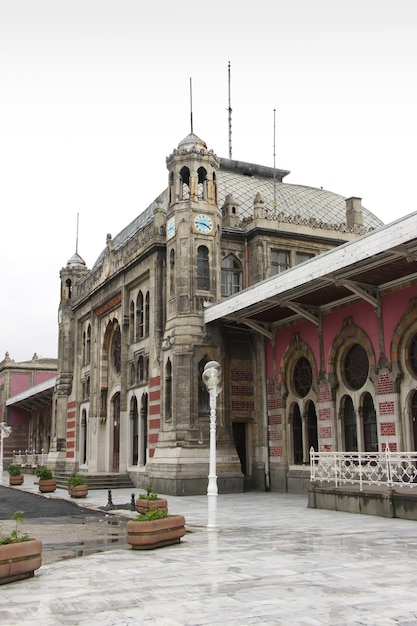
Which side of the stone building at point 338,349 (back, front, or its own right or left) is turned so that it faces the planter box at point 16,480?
right

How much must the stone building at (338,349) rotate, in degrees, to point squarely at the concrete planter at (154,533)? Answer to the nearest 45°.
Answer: approximately 45° to its left

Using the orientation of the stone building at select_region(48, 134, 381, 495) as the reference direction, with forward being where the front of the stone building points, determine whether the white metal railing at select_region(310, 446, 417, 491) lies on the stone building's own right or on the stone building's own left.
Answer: on the stone building's own left

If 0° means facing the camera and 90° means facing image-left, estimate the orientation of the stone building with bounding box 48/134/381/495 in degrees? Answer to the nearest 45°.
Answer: approximately 45°

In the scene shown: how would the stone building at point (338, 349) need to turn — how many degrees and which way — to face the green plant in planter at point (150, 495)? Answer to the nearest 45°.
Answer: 0° — it already faces it

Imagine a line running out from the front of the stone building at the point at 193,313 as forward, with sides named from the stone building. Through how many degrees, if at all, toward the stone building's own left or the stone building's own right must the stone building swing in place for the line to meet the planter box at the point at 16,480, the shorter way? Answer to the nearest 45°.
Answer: approximately 90° to the stone building's own right
